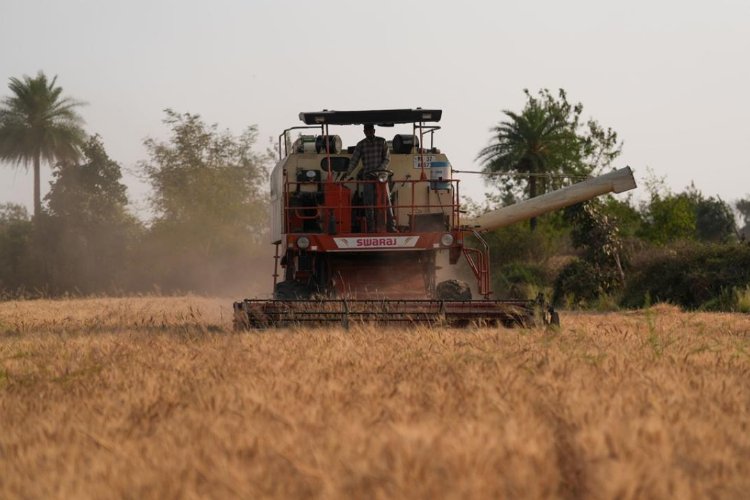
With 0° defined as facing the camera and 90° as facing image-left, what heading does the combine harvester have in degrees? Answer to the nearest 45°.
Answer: approximately 0°

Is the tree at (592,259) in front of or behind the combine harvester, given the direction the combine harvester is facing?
behind

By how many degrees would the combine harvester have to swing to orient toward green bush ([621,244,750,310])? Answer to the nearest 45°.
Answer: approximately 135° to its left

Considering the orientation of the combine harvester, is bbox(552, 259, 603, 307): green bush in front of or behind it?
behind

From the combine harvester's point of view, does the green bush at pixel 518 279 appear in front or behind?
behind
